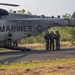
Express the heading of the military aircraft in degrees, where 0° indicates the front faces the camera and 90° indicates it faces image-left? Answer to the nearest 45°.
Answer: approximately 90°
